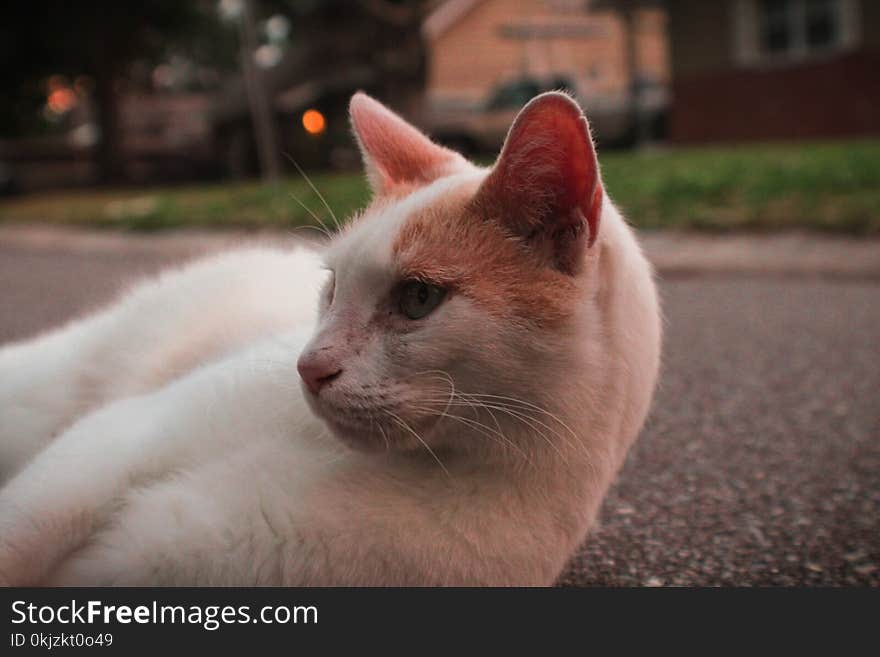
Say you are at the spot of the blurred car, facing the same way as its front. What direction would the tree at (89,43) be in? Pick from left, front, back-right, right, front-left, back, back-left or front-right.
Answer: front-right

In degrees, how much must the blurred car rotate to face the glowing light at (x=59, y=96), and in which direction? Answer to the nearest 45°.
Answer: approximately 45° to its right
